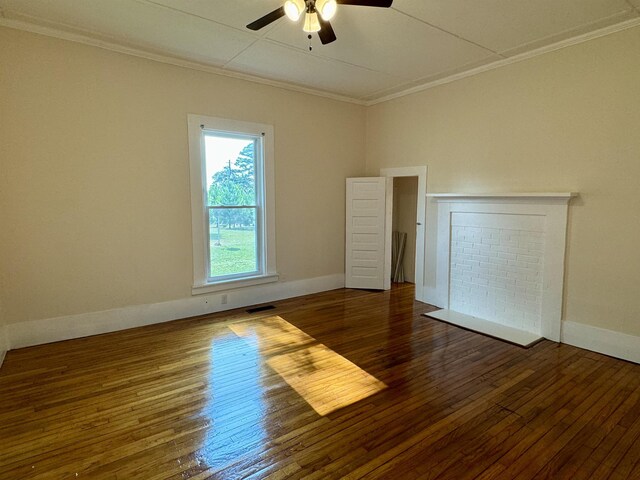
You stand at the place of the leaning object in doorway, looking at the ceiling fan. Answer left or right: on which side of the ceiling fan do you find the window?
right

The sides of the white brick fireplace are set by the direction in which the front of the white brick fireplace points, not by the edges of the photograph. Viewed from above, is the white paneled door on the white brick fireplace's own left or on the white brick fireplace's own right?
on the white brick fireplace's own right

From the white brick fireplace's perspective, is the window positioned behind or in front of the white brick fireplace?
in front

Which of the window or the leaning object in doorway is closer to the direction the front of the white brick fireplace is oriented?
the window

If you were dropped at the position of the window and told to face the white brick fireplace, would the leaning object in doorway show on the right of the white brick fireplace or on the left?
left

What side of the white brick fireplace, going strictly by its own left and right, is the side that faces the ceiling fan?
front

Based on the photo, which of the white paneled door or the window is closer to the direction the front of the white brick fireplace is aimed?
the window

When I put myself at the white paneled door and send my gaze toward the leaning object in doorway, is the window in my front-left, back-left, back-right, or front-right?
back-left

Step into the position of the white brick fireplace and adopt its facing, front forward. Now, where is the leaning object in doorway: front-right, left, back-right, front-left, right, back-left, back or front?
right

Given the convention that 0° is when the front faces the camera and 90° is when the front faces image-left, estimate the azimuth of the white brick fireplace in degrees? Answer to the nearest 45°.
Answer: approximately 45°
